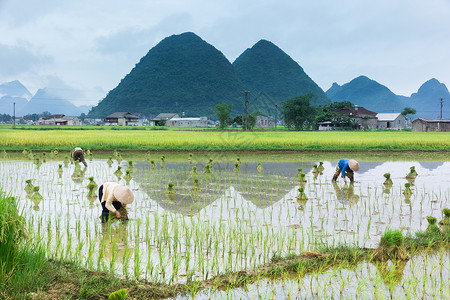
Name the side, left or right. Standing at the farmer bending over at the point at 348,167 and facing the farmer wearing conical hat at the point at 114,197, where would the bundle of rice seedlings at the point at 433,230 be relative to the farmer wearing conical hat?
left

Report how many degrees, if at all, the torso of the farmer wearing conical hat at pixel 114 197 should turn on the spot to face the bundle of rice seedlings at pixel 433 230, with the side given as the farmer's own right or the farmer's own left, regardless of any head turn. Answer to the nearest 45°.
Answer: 0° — they already face it

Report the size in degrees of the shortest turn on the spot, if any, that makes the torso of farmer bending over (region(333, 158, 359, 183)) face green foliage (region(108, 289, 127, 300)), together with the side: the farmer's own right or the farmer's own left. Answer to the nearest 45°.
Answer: approximately 45° to the farmer's own right

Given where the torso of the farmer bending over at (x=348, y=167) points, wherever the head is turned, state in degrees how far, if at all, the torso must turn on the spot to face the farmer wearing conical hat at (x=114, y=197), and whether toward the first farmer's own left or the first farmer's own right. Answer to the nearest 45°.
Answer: approximately 90° to the first farmer's own right

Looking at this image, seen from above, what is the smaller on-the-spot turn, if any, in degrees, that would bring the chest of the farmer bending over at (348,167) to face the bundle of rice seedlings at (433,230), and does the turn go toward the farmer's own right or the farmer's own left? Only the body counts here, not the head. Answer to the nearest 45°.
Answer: approximately 45° to the farmer's own right

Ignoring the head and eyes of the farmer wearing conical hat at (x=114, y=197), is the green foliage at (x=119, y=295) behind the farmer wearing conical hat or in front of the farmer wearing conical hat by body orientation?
in front

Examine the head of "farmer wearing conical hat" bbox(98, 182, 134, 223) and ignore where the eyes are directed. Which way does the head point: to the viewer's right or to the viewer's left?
to the viewer's right

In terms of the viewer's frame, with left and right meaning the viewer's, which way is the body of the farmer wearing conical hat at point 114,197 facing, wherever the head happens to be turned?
facing the viewer and to the right of the viewer

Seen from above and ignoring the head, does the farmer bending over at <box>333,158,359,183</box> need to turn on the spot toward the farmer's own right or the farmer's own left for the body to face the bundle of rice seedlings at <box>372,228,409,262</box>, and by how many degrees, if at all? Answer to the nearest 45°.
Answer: approximately 45° to the farmer's own right

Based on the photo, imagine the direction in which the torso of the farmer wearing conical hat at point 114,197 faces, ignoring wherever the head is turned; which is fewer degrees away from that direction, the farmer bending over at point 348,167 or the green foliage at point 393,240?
the green foliage
